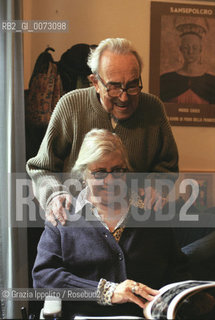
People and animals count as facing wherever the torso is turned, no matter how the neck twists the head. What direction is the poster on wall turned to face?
toward the camera

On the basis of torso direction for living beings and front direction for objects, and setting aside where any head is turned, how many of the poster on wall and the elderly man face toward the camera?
2

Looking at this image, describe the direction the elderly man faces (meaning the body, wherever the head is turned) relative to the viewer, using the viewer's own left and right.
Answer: facing the viewer

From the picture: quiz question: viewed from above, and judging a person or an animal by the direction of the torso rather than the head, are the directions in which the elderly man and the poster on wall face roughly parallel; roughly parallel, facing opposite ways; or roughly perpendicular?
roughly parallel

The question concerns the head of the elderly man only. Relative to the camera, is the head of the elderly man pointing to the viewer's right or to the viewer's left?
to the viewer's right
